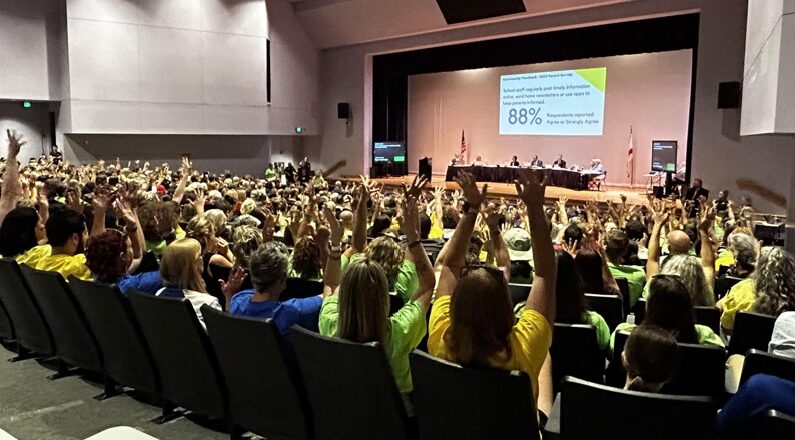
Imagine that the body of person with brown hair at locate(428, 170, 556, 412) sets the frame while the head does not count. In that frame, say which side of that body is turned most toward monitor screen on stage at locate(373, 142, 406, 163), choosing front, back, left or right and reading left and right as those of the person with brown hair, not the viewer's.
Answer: front

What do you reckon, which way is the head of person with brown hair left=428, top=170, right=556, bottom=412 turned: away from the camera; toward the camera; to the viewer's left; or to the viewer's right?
away from the camera

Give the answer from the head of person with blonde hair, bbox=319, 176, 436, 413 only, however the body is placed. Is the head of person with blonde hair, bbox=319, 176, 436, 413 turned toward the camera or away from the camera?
away from the camera

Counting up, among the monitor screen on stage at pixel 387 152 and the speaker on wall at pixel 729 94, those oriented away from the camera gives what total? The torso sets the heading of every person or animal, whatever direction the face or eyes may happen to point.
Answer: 0

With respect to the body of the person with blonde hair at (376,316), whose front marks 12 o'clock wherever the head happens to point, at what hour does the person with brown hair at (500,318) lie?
The person with brown hair is roughly at 4 o'clock from the person with blonde hair.

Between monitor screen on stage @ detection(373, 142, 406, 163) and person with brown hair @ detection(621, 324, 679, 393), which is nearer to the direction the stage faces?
the person with brown hair

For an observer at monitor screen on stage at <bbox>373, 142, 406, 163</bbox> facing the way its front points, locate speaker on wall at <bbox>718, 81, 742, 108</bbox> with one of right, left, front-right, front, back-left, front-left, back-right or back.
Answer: front-left

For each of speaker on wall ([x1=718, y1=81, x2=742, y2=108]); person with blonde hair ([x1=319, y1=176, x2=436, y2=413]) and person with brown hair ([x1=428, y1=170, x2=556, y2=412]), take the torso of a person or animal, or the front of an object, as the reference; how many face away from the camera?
2

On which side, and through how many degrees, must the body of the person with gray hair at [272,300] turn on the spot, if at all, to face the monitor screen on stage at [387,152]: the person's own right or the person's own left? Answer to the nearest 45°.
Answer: approximately 45° to the person's own left

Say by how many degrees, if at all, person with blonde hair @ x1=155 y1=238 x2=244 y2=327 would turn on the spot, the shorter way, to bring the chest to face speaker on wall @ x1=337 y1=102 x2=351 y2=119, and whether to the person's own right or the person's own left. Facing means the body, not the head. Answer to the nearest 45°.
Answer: approximately 45° to the person's own left

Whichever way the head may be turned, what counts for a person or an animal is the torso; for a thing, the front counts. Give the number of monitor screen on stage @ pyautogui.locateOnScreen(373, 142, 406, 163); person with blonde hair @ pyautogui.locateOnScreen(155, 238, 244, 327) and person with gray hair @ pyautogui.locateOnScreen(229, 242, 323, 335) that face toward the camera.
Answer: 1

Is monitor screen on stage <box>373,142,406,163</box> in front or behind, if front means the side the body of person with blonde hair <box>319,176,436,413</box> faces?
in front

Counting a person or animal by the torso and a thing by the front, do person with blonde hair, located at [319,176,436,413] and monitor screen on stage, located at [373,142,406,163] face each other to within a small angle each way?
yes

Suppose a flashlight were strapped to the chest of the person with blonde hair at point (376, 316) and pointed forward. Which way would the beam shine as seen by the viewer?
away from the camera

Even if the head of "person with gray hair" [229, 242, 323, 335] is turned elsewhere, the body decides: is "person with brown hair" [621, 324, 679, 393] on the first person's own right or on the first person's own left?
on the first person's own right

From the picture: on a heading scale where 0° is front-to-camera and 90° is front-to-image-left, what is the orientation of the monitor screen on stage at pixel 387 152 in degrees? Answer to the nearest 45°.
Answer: approximately 0°
